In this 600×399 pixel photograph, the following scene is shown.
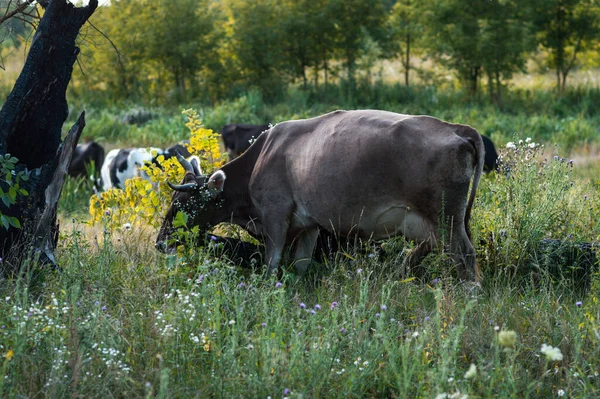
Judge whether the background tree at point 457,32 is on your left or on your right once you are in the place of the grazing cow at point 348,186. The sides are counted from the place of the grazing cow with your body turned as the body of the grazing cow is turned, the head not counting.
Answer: on your right

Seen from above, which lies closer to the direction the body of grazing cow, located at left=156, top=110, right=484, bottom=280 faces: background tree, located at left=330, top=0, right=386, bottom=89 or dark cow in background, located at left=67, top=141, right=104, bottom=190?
the dark cow in background

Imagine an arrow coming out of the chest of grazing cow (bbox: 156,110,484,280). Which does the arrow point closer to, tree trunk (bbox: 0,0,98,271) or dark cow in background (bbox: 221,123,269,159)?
the tree trunk

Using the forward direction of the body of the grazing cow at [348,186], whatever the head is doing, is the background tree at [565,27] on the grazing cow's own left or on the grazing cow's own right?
on the grazing cow's own right

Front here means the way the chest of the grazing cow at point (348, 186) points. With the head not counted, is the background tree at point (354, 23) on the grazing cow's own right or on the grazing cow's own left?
on the grazing cow's own right

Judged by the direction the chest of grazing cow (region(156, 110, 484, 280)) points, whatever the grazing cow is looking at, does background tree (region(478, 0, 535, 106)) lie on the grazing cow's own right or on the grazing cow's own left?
on the grazing cow's own right

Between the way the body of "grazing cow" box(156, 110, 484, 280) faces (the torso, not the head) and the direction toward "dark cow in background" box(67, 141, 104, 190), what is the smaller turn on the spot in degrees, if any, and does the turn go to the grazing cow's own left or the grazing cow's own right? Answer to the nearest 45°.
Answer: approximately 45° to the grazing cow's own right

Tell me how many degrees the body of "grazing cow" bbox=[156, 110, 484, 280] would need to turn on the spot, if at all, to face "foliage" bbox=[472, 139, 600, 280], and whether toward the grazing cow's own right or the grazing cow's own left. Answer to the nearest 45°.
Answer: approximately 180°

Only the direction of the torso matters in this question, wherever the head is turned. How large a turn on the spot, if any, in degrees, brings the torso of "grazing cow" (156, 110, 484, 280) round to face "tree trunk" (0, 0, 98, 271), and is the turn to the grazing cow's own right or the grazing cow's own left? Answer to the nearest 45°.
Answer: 0° — it already faces it

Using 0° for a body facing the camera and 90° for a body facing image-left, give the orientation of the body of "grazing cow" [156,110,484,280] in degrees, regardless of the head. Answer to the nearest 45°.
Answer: approximately 90°
